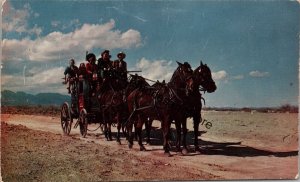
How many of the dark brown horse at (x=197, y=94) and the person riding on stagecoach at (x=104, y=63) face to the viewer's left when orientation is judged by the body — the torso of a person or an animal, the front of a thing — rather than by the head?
0

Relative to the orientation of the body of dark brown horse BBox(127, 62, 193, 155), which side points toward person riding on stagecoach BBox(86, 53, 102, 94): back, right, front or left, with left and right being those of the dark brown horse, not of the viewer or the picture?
back

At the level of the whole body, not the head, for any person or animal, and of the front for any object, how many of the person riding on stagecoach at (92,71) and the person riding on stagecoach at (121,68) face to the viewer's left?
0

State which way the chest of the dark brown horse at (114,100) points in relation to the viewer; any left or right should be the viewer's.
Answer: facing the viewer and to the right of the viewer

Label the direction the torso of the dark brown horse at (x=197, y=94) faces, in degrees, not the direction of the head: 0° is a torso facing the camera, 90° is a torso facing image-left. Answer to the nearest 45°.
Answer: approximately 315°

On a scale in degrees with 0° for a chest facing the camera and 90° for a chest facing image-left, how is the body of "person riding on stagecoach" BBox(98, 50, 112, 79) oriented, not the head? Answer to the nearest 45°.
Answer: approximately 315°

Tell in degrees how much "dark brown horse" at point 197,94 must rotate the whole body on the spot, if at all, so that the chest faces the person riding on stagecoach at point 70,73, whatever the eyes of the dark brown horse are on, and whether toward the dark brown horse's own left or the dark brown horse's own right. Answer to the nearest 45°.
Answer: approximately 135° to the dark brown horse's own right
